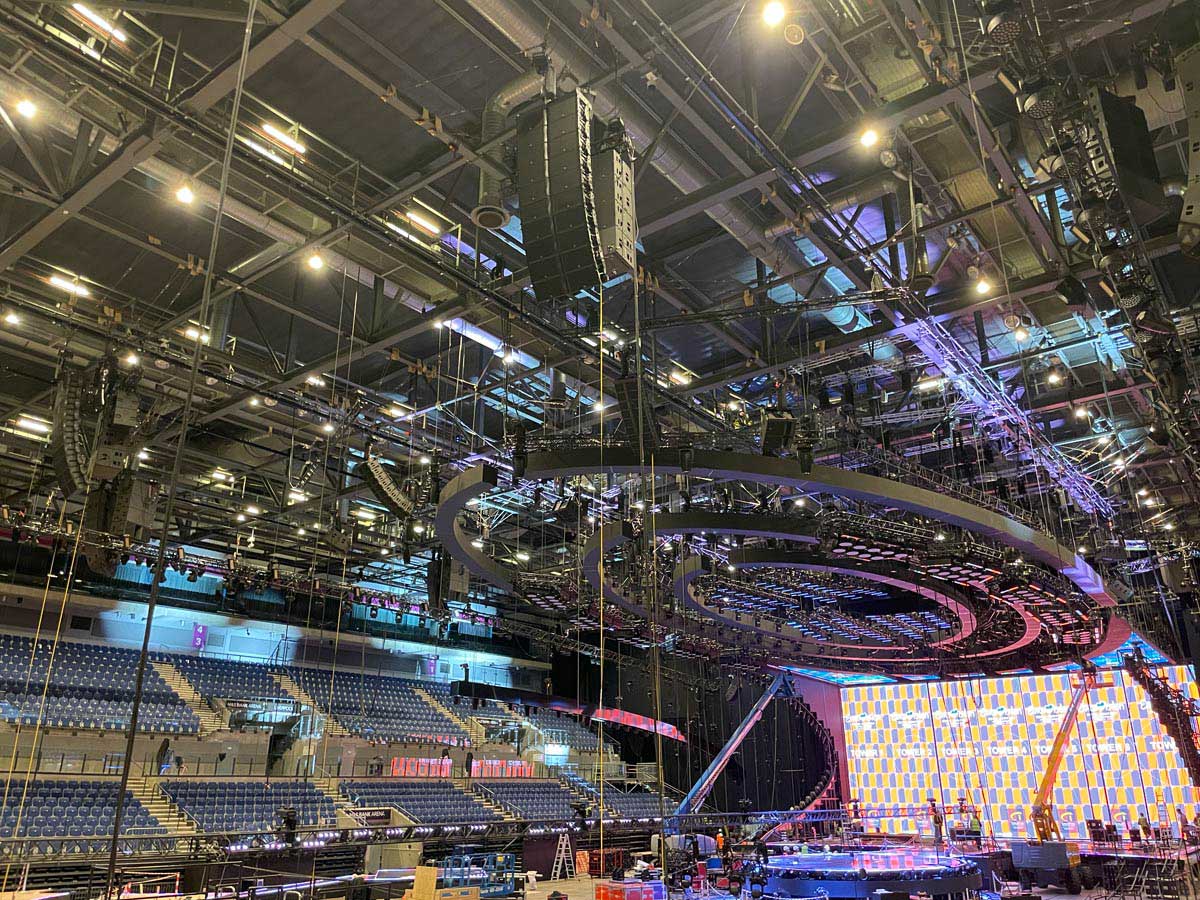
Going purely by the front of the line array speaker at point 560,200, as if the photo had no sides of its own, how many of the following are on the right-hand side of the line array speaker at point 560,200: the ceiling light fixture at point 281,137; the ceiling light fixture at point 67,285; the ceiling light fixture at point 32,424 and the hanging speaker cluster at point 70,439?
4

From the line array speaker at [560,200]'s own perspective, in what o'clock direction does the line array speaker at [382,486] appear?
the line array speaker at [382,486] is roughly at 4 o'clock from the line array speaker at [560,200].

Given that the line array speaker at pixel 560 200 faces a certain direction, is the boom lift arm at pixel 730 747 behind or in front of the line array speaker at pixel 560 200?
behind

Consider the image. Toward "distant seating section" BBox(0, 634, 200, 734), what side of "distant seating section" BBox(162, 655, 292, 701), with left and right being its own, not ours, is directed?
right

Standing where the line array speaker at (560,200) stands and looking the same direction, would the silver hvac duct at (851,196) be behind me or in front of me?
behind

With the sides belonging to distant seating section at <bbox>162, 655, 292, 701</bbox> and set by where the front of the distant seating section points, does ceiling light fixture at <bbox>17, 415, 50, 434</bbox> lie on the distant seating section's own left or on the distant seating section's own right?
on the distant seating section's own right

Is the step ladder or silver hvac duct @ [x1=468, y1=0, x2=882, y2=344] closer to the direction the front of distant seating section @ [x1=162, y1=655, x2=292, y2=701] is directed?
the step ladder

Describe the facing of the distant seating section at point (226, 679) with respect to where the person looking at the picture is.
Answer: facing the viewer and to the right of the viewer

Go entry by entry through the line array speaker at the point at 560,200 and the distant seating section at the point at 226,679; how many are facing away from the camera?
0

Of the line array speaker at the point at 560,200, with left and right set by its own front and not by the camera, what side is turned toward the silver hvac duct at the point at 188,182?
right

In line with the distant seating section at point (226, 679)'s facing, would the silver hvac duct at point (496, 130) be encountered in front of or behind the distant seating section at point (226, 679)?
in front

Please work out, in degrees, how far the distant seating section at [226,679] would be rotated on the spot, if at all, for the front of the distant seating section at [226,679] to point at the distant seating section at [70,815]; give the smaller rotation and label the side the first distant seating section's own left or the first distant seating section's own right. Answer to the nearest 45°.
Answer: approximately 45° to the first distant seating section's own right

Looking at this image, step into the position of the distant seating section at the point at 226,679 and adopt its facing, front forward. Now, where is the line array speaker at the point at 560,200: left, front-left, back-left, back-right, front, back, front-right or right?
front-right

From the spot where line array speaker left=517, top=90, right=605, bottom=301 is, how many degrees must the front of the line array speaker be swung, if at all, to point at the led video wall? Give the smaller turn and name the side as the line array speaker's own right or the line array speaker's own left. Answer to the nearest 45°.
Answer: approximately 180°

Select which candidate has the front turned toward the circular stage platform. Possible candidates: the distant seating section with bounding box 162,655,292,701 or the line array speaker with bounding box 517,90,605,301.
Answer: the distant seating section

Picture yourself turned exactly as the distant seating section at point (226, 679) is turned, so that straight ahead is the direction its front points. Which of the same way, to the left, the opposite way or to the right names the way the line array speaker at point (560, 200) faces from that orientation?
to the right
